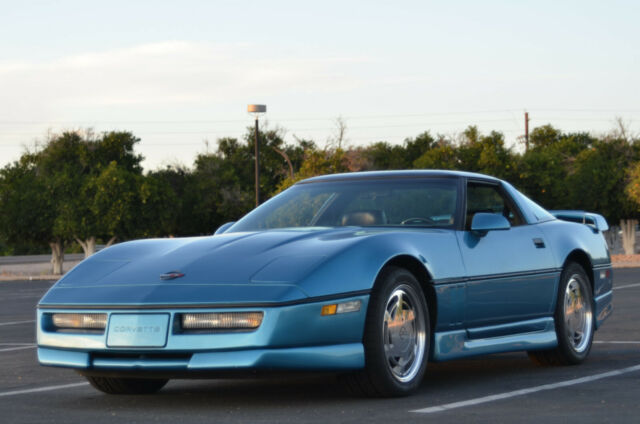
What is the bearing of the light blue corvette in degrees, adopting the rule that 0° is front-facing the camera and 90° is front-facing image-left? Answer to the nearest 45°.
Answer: approximately 45°
